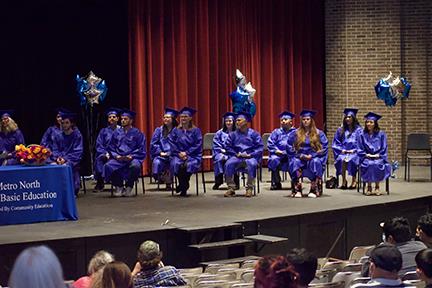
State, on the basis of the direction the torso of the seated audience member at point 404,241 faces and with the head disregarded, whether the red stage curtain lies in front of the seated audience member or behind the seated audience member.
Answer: in front

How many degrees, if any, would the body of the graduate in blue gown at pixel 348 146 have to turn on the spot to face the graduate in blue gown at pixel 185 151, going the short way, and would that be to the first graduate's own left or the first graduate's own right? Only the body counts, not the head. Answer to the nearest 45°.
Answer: approximately 45° to the first graduate's own right

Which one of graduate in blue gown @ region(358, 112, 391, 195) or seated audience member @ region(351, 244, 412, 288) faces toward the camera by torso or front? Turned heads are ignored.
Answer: the graduate in blue gown

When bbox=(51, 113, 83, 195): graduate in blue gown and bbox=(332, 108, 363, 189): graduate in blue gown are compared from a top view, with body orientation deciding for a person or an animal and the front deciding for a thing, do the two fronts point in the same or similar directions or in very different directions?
same or similar directions

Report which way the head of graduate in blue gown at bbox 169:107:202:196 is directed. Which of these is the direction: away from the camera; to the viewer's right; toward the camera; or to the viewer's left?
toward the camera

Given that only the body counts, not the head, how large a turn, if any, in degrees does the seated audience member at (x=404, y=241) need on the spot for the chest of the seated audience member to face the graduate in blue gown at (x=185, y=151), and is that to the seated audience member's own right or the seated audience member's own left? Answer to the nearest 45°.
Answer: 0° — they already face them

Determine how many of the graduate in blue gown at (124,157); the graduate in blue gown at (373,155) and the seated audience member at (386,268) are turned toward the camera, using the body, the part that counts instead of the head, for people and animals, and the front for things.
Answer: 2

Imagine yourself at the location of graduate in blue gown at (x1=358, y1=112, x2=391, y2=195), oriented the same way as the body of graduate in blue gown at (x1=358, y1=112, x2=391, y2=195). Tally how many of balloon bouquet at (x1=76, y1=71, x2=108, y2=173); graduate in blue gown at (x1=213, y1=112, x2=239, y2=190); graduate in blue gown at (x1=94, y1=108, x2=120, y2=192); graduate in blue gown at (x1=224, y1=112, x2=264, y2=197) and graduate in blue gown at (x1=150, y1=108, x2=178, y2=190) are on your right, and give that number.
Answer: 5

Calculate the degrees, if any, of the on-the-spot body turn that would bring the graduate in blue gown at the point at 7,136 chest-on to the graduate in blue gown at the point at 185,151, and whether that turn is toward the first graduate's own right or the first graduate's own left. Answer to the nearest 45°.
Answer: approximately 135° to the first graduate's own left

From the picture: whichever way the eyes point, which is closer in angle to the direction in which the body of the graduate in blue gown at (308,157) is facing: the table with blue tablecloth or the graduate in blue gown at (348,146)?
the table with blue tablecloth

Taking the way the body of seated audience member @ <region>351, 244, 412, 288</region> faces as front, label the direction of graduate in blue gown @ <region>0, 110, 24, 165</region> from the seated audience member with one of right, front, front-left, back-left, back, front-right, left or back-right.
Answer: front

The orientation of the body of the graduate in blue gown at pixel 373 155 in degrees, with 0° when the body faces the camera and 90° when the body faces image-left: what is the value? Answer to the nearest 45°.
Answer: approximately 0°

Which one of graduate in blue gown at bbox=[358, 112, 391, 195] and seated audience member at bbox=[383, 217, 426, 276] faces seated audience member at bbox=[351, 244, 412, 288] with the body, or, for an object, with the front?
the graduate in blue gown

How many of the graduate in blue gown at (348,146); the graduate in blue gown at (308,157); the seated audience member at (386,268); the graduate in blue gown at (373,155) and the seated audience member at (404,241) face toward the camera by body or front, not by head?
3

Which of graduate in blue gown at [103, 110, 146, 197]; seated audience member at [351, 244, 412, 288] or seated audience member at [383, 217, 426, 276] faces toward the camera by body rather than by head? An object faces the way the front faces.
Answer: the graduate in blue gown

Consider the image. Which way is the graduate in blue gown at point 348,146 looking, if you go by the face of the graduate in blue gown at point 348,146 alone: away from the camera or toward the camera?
toward the camera

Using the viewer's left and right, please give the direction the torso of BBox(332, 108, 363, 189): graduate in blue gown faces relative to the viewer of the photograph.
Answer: facing the viewer

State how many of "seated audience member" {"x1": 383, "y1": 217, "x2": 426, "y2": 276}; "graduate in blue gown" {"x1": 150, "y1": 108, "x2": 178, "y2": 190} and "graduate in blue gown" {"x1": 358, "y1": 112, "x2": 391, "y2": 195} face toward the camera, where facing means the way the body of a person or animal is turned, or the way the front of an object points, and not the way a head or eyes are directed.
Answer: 2
